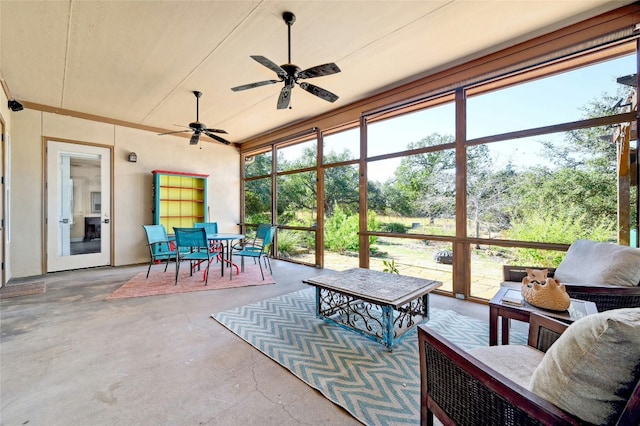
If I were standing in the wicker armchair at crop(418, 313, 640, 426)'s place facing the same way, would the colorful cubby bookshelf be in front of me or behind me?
in front

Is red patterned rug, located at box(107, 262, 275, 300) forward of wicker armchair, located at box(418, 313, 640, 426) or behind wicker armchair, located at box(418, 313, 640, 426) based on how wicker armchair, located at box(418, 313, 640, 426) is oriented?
forward

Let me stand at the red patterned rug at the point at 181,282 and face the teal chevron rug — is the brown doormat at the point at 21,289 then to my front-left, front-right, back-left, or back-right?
back-right

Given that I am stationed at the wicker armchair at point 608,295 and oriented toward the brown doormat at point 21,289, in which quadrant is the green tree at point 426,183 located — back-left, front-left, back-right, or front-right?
front-right

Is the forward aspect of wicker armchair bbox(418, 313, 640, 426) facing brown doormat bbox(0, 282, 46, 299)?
no

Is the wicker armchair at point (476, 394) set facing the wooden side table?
no

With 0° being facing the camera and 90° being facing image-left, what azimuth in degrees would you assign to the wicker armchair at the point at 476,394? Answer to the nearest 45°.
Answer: approximately 135°

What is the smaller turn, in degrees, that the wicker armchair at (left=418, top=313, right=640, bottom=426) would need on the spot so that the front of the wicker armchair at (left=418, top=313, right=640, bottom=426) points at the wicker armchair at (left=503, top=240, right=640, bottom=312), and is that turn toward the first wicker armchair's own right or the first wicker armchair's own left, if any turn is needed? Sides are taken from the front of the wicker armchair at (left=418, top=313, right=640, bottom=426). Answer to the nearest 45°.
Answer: approximately 45° to the first wicker armchair's own right

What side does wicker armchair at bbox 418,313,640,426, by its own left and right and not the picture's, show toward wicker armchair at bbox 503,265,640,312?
right

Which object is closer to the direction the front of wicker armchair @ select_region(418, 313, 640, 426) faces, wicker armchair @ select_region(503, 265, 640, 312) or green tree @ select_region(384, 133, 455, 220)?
the green tree
